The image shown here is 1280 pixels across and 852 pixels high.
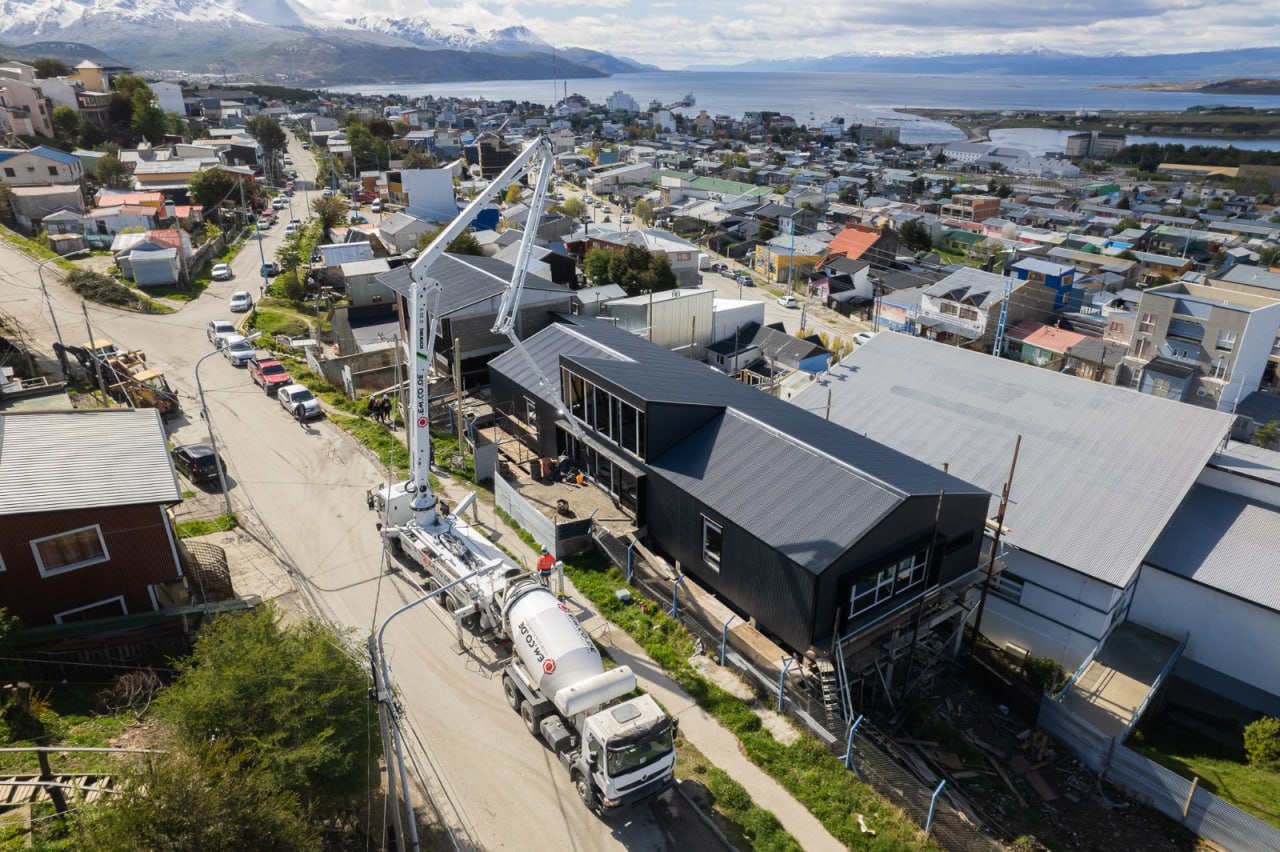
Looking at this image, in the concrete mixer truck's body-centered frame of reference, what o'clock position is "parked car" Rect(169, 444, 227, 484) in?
The parked car is roughly at 6 o'clock from the concrete mixer truck.

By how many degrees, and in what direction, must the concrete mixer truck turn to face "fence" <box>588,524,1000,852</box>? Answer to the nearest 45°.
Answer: approximately 45° to its left

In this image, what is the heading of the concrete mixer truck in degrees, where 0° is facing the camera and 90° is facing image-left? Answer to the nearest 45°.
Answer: approximately 315°

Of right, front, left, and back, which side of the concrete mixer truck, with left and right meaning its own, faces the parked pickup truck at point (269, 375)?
back

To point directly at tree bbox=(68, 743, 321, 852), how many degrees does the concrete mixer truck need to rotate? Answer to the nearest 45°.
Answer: approximately 90° to its right

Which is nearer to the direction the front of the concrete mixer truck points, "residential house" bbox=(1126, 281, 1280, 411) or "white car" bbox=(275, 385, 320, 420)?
the residential house

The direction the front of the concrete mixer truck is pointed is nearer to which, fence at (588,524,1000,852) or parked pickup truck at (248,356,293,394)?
the fence

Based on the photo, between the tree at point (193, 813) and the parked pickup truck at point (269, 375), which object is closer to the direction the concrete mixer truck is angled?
the tree

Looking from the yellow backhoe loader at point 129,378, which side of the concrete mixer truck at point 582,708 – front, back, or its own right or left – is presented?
back

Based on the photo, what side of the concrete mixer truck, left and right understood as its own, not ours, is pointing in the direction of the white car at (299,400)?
back

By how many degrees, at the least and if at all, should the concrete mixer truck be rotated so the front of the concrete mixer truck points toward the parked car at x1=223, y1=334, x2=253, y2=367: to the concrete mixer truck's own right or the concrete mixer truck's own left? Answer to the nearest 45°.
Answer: approximately 180°

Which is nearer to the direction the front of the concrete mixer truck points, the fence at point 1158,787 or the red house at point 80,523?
the fence

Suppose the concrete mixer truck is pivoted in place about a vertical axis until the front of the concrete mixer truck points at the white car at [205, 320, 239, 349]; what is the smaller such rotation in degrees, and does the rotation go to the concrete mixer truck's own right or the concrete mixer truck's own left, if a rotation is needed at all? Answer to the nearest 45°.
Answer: approximately 180°

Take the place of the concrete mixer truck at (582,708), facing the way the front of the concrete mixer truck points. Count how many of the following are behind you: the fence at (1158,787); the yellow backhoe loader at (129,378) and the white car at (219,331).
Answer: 2

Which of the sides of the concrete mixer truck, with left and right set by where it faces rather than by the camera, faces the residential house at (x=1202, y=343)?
left
